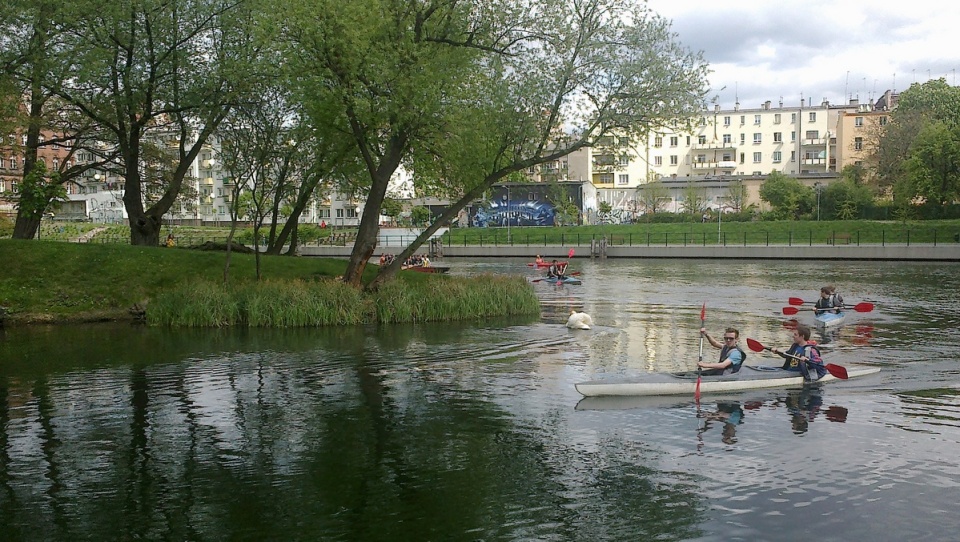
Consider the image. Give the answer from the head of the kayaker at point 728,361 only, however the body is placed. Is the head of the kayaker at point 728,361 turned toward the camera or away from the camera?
toward the camera

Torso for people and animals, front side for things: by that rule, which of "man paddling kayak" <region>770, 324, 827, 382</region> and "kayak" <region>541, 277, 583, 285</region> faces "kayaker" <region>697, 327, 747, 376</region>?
the man paddling kayak

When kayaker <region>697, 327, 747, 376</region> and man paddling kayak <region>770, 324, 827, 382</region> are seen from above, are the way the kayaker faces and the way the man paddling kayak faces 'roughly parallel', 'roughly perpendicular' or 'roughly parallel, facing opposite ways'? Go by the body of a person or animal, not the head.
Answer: roughly parallel

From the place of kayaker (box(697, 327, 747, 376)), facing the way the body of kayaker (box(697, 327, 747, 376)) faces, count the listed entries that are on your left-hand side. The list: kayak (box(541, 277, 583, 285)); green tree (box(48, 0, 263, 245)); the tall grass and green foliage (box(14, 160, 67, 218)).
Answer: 0

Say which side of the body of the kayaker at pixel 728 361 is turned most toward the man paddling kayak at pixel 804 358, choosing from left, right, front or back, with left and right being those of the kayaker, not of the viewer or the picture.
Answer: back

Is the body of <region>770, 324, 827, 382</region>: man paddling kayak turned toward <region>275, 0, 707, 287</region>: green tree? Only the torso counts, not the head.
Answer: no

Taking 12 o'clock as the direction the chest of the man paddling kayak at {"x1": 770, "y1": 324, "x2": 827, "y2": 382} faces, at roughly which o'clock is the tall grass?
The tall grass is roughly at 2 o'clock from the man paddling kayak.

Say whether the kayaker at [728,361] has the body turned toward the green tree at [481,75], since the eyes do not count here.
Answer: no

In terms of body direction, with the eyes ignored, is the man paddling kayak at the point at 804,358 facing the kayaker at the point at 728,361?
yes

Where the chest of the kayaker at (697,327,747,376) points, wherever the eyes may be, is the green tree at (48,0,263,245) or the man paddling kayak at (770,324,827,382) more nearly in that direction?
the green tree

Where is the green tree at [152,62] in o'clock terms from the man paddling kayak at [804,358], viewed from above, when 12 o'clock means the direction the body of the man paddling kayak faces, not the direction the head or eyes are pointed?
The green tree is roughly at 2 o'clock from the man paddling kayak.

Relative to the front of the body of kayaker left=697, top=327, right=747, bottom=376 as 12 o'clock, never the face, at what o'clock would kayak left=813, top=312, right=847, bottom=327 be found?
The kayak is roughly at 5 o'clock from the kayaker.

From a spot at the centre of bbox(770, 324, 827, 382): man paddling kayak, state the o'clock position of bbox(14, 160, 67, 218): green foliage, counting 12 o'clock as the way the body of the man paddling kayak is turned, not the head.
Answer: The green foliage is roughly at 2 o'clock from the man paddling kayak.
